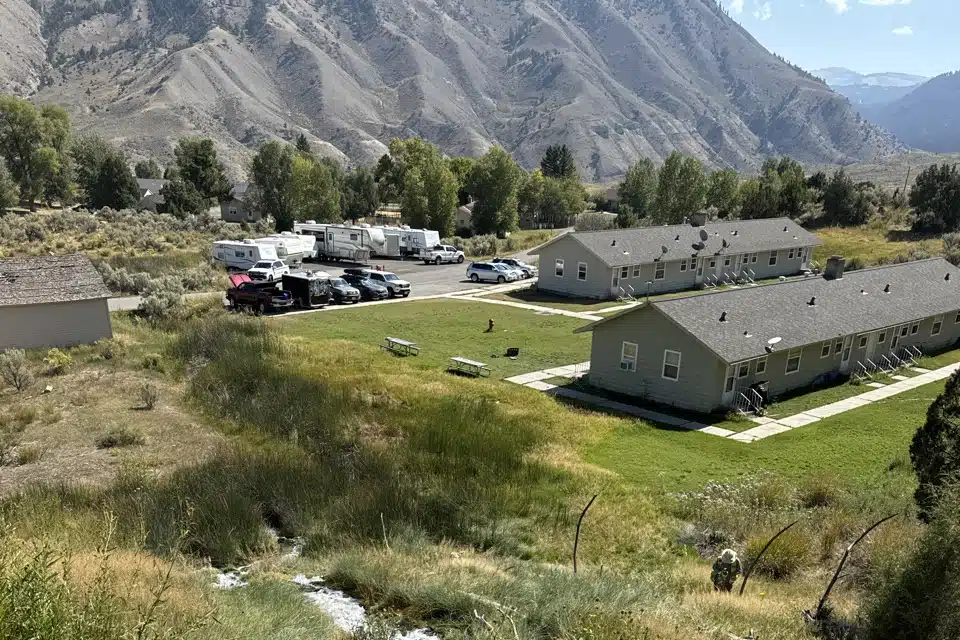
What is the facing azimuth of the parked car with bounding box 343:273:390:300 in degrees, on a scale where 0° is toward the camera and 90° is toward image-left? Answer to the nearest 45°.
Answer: approximately 315°

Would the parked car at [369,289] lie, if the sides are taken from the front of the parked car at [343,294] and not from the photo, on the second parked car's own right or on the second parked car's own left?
on the second parked car's own left

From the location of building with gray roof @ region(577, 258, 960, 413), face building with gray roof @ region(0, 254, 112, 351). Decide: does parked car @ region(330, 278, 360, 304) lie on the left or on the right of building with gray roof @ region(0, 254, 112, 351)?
right

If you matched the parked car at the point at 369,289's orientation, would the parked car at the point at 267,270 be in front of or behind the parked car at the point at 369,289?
behind

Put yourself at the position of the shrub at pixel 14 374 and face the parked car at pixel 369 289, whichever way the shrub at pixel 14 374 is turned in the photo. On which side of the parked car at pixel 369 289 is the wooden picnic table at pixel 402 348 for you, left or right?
right

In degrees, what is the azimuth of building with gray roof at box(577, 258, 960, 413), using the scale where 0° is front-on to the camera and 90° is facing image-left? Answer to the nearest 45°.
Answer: approximately 315°

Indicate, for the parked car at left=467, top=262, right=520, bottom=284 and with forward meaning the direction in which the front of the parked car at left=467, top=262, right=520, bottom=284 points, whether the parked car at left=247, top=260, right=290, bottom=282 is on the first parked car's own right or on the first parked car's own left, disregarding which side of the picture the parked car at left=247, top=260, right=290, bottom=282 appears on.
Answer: on the first parked car's own right

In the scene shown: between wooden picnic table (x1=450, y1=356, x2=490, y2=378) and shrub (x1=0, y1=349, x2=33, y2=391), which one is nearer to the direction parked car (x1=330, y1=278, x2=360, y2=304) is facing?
the wooden picnic table

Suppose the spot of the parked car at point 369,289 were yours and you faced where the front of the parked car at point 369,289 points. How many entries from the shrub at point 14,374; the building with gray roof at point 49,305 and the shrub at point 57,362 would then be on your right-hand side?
3

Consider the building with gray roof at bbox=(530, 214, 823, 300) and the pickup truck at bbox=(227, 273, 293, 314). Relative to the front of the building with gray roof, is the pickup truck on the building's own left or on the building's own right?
on the building's own right

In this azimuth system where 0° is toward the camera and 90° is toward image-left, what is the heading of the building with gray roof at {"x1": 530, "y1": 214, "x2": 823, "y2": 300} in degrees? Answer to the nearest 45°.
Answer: approximately 315°
